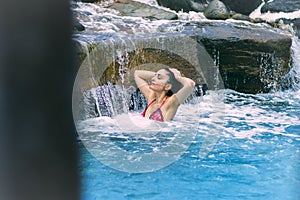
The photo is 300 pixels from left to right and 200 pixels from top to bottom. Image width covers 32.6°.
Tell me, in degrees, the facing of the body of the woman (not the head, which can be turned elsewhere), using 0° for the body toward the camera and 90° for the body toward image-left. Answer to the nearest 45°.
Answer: approximately 45°

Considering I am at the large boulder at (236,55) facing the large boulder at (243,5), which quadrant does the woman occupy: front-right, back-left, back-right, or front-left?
back-left
